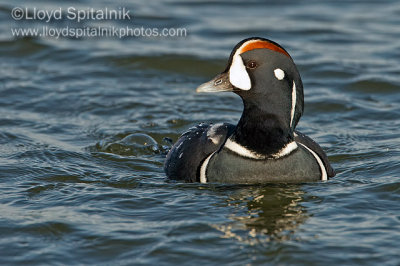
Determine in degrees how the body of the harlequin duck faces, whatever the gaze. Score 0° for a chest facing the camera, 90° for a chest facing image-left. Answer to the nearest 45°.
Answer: approximately 0°
